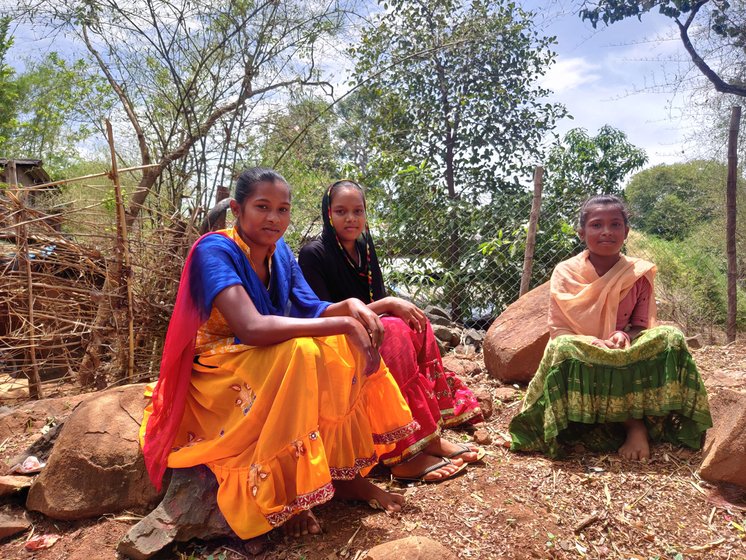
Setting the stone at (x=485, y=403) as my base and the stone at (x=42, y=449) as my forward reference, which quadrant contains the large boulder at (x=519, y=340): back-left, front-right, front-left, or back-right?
back-right

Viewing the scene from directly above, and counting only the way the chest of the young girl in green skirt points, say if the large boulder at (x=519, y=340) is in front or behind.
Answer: behind

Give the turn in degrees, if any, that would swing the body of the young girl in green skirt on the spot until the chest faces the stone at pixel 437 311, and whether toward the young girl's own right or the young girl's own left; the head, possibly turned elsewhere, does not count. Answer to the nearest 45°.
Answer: approximately 135° to the young girl's own right

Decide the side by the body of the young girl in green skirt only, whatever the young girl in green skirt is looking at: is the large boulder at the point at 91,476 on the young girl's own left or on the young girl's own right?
on the young girl's own right

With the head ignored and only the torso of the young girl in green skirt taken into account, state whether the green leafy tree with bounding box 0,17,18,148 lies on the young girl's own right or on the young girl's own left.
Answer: on the young girl's own right

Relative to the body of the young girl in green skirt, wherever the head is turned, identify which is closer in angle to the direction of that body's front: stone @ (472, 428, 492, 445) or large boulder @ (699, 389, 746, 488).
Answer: the large boulder

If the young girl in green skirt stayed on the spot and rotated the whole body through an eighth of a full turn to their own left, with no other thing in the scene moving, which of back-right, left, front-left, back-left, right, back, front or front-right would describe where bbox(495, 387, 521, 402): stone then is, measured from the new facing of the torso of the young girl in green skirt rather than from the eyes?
back

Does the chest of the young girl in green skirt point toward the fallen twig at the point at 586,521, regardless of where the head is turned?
yes

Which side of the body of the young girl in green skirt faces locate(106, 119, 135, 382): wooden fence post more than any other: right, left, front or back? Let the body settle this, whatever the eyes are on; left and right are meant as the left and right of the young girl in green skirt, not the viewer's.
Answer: right

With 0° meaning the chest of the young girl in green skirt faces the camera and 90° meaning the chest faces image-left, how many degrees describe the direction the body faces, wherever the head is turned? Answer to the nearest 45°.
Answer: approximately 0°

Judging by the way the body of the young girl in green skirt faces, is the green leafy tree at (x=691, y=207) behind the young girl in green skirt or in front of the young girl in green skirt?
behind
